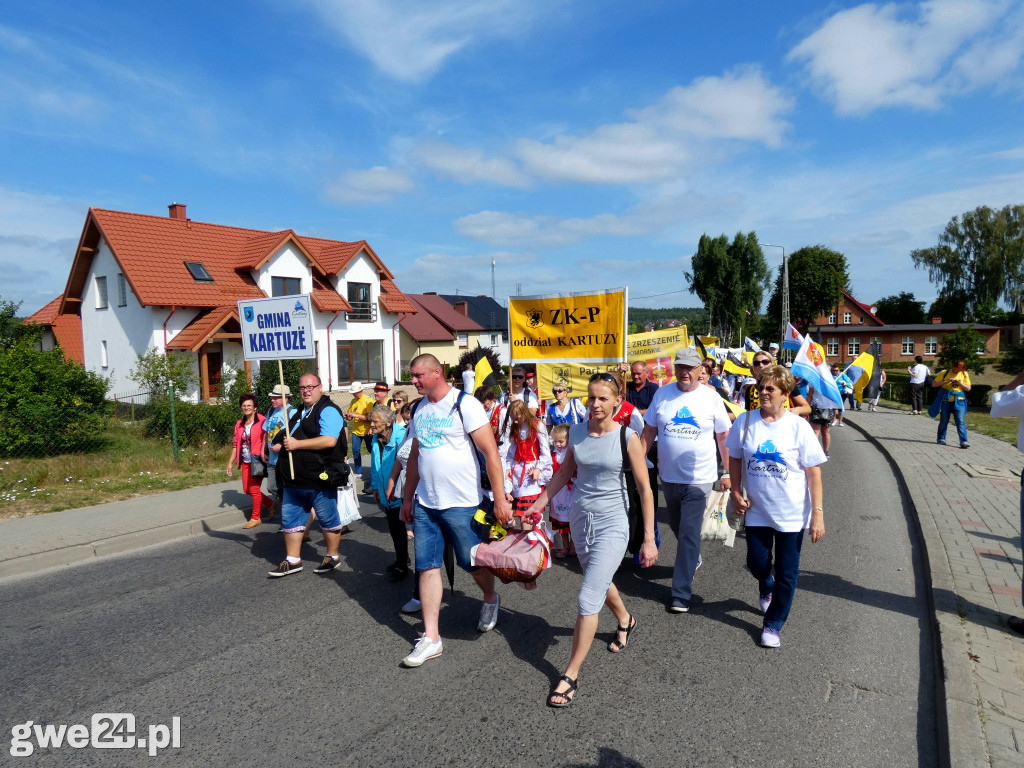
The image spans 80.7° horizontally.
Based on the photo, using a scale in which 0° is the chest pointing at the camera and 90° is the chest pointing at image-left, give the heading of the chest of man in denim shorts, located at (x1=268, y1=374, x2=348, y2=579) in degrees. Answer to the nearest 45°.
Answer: approximately 45°

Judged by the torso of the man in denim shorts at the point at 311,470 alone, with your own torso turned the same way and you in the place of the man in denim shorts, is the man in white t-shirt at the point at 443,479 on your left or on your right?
on your left

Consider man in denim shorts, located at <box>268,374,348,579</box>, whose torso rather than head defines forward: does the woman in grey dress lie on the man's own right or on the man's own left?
on the man's own left

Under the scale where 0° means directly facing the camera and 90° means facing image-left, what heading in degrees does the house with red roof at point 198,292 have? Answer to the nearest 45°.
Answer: approximately 315°

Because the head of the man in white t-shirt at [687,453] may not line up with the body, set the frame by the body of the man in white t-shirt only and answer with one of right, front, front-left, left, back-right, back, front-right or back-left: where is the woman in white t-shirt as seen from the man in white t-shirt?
front-left

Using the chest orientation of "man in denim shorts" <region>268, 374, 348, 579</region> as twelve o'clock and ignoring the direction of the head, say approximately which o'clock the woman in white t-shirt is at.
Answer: The woman in white t-shirt is roughly at 9 o'clock from the man in denim shorts.

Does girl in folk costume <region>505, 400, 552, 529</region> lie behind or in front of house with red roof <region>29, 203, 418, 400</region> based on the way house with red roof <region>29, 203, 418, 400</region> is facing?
in front

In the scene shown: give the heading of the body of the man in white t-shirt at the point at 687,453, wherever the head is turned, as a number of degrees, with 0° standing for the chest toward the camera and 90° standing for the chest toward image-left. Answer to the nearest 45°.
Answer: approximately 0°

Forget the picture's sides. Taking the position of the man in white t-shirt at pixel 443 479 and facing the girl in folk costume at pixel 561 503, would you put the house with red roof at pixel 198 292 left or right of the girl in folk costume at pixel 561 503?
left

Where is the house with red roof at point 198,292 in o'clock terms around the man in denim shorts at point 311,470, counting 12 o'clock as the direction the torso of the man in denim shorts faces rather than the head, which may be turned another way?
The house with red roof is roughly at 4 o'clock from the man in denim shorts.

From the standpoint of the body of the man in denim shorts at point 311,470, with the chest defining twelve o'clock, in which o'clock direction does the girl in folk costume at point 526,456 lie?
The girl in folk costume is roughly at 8 o'clock from the man in denim shorts.
